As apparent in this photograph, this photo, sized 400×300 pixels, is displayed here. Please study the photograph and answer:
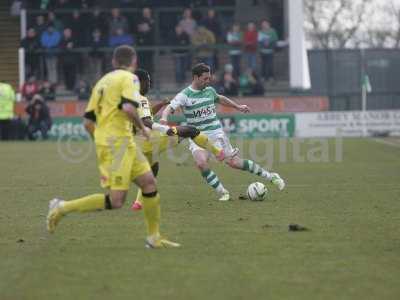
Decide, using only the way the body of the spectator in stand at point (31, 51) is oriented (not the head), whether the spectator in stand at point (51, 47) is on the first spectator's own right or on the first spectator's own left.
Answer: on the first spectator's own left

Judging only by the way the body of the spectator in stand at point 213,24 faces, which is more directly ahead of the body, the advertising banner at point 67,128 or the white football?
the white football

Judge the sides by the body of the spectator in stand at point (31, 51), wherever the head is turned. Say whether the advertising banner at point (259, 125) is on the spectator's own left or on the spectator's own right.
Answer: on the spectator's own left

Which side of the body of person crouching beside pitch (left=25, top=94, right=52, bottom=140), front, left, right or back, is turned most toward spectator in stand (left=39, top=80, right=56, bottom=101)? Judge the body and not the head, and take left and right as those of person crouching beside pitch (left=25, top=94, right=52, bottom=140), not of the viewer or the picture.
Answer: back

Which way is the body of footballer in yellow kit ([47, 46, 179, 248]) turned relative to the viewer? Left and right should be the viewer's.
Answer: facing away from the viewer and to the right of the viewer

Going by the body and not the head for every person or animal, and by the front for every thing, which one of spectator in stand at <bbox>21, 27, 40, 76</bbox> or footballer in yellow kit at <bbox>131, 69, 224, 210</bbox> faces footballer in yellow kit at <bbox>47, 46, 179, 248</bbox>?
the spectator in stand
